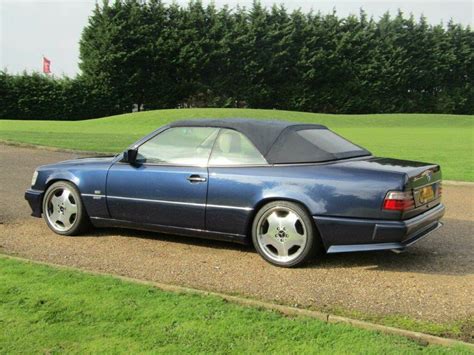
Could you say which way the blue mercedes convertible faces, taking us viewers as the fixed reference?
facing away from the viewer and to the left of the viewer

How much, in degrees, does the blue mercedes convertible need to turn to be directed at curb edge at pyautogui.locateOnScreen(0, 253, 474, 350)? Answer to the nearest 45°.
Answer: approximately 135° to its left
